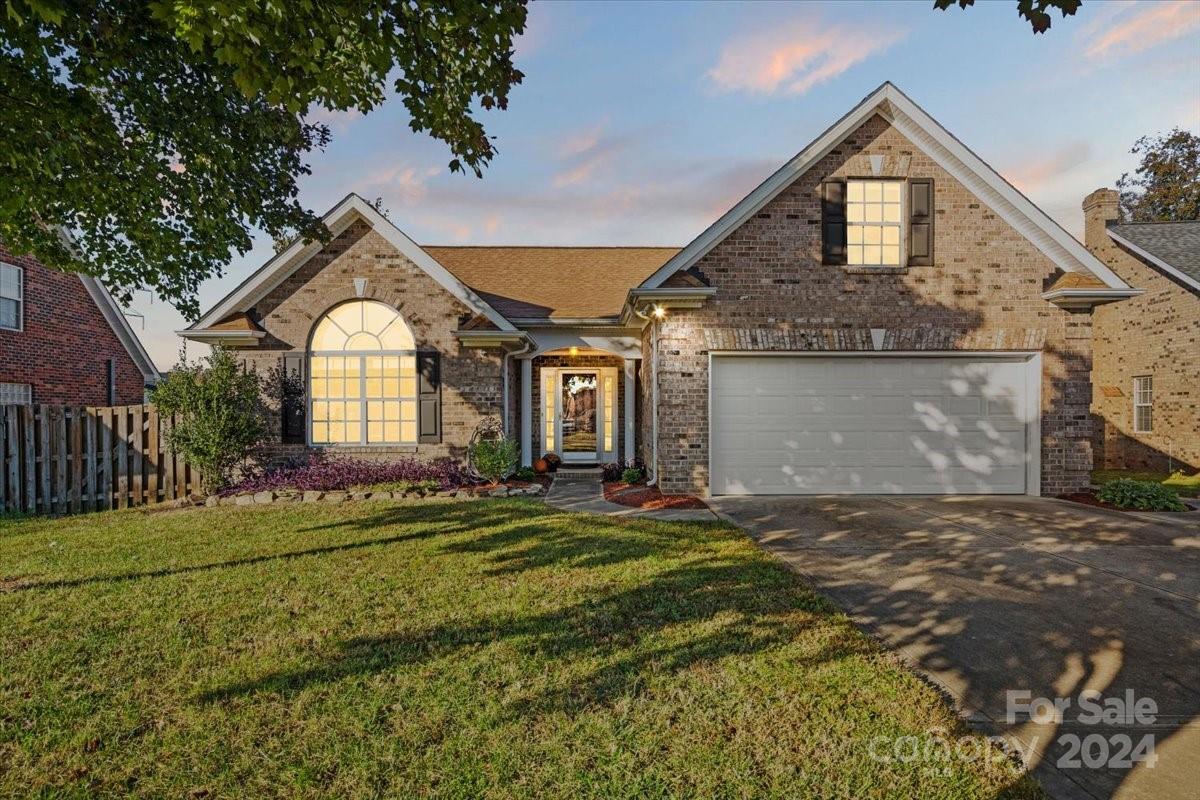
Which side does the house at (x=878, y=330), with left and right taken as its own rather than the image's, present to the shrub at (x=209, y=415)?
right

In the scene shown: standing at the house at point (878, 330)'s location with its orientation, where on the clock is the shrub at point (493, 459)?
The shrub is roughly at 3 o'clock from the house.

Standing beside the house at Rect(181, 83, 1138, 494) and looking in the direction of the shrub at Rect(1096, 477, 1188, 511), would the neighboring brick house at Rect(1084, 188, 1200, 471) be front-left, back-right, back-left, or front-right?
front-left

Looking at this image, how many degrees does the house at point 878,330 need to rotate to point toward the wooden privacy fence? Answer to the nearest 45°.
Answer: approximately 90° to its right

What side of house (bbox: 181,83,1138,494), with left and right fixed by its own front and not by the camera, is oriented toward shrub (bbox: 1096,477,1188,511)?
left

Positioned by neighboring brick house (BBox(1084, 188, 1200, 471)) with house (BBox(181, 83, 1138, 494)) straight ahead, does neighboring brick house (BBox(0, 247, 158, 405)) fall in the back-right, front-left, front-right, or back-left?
front-right

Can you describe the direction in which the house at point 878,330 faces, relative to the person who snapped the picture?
facing the viewer

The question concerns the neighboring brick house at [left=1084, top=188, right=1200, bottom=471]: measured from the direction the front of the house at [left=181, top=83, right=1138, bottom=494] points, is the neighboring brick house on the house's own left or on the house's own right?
on the house's own left
